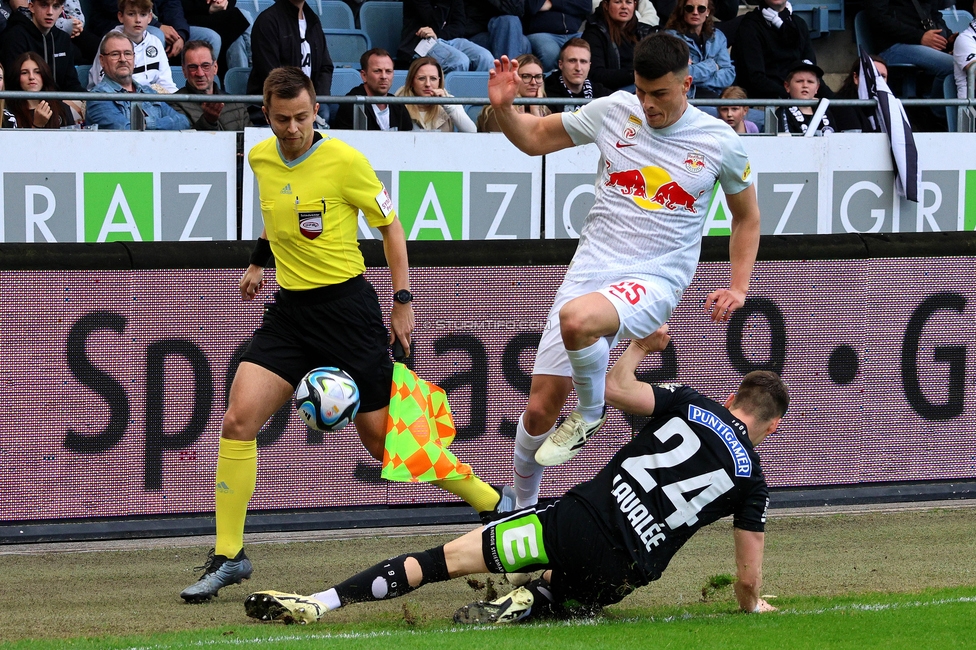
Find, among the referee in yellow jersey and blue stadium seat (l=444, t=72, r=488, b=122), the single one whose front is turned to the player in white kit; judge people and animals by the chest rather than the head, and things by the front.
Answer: the blue stadium seat

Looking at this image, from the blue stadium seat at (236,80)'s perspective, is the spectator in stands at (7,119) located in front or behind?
in front

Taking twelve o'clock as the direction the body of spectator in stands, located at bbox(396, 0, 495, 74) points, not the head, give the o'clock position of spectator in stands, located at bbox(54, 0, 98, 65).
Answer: spectator in stands, located at bbox(54, 0, 98, 65) is roughly at 4 o'clock from spectator in stands, located at bbox(396, 0, 495, 74).

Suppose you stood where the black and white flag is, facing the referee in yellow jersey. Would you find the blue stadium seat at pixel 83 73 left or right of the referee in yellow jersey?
right

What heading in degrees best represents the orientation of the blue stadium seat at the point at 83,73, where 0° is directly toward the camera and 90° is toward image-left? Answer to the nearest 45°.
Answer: approximately 0°

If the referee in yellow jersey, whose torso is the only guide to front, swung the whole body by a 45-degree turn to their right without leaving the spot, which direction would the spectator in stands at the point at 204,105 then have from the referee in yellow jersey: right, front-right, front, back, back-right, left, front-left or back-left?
right

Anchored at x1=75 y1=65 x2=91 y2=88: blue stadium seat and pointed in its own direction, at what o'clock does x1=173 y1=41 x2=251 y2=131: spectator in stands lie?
The spectator in stands is roughly at 11 o'clock from the blue stadium seat.

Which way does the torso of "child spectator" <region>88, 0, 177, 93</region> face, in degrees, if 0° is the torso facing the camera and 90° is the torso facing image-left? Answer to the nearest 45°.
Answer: approximately 0°

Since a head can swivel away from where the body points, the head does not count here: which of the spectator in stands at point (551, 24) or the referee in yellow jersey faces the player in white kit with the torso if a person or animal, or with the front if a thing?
the spectator in stands

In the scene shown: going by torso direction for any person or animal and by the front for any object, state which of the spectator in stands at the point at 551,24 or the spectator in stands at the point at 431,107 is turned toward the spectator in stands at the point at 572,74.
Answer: the spectator in stands at the point at 551,24

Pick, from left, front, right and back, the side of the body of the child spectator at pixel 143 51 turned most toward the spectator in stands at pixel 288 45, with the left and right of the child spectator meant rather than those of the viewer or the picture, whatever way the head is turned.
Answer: left
